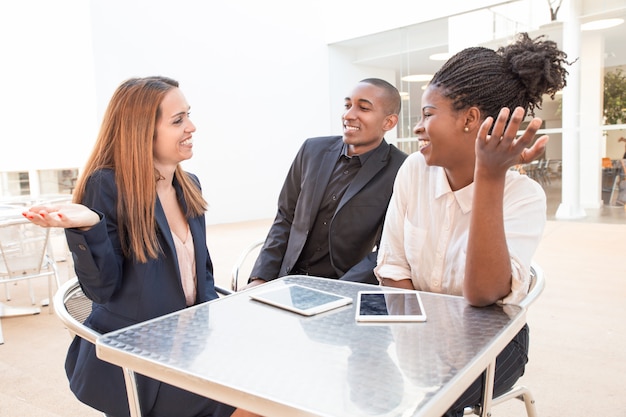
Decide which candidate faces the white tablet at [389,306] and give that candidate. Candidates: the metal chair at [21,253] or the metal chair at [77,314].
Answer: the metal chair at [77,314]

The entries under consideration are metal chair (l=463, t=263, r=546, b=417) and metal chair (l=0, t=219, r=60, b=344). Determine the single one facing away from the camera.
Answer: metal chair (l=0, t=219, r=60, b=344)

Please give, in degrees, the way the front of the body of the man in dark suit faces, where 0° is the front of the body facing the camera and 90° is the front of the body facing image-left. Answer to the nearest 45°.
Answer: approximately 45°

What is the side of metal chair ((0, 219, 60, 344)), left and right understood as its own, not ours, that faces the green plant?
right

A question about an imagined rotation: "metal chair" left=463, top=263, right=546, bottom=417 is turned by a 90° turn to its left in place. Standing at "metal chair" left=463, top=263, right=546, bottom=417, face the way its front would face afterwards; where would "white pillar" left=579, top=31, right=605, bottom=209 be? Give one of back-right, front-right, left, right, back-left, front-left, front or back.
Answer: back-left

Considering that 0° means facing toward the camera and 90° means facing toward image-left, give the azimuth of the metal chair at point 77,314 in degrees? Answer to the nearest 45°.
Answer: approximately 315°

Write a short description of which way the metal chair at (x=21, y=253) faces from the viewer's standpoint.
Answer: facing away from the viewer

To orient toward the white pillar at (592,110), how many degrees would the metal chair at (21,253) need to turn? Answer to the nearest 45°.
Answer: approximately 90° to its right
